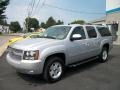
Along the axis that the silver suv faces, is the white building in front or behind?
behind

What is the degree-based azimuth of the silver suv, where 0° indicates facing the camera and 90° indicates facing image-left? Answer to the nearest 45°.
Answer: approximately 45°
